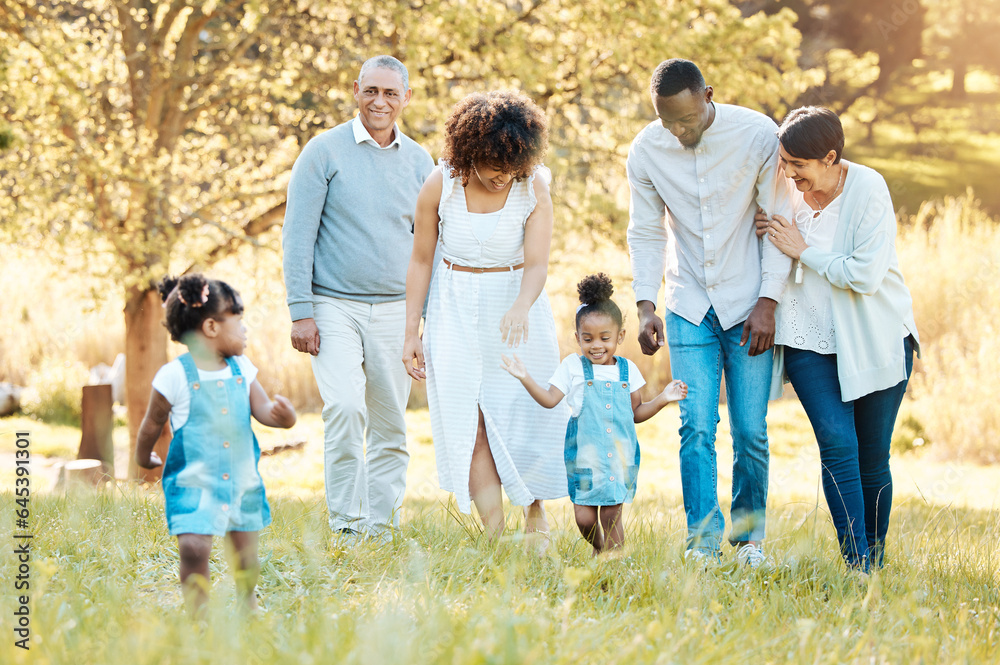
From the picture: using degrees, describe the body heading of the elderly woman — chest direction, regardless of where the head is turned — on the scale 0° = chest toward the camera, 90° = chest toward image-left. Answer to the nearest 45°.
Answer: approximately 45°

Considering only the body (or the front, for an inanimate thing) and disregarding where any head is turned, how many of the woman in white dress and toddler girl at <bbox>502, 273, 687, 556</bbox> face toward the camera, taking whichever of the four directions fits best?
2

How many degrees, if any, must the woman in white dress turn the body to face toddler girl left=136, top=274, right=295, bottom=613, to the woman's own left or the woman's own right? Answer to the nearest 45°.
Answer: approximately 45° to the woman's own right

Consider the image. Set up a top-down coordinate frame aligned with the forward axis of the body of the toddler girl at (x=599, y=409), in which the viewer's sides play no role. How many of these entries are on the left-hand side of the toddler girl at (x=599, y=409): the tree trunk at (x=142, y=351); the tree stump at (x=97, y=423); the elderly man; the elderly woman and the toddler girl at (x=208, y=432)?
1

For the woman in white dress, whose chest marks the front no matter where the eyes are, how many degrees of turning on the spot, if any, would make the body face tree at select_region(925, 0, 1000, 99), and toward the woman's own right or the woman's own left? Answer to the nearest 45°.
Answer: approximately 135° to the woman's own left

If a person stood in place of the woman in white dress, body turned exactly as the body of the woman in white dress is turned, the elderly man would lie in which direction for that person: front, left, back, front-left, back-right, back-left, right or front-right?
back-right

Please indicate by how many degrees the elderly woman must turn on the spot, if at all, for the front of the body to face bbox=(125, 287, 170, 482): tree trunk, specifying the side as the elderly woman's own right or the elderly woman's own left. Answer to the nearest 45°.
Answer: approximately 90° to the elderly woman's own right

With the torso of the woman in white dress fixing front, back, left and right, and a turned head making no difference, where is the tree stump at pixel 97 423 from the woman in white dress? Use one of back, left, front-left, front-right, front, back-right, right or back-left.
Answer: back-right
